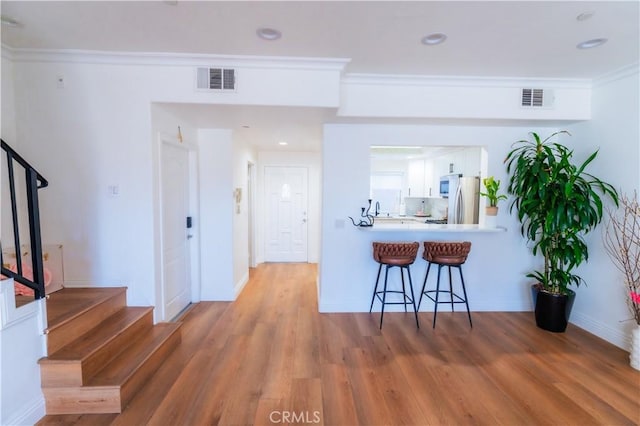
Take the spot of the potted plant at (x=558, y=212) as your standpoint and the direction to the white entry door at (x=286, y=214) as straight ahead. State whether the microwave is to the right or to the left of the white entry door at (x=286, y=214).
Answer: right

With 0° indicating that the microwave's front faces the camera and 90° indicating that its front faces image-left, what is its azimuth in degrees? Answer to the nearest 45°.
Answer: approximately 45°

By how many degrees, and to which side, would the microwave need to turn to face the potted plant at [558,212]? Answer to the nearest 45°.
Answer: approximately 90° to its left

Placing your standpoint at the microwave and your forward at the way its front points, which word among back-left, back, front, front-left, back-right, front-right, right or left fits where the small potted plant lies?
front-left

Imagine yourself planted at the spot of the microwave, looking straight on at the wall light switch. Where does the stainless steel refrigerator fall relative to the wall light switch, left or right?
left

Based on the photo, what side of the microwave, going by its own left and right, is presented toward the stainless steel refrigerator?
left

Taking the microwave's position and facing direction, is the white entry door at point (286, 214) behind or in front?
in front
